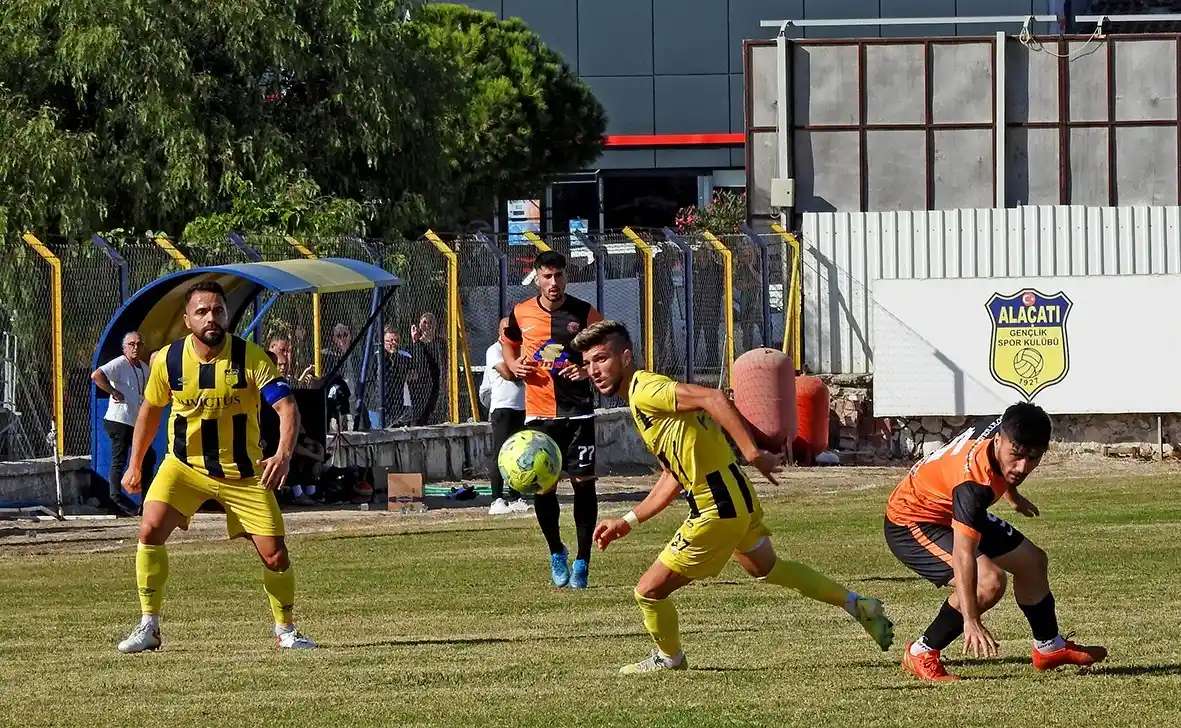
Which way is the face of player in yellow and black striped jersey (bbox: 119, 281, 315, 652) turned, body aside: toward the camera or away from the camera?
toward the camera

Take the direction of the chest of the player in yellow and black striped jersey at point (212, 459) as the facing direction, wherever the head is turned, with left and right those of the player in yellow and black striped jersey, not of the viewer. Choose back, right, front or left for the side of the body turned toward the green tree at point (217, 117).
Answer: back

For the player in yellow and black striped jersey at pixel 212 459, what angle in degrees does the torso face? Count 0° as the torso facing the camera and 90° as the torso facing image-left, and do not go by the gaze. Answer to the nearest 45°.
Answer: approximately 0°

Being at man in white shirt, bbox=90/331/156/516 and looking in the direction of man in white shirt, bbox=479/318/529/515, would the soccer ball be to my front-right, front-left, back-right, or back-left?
front-right

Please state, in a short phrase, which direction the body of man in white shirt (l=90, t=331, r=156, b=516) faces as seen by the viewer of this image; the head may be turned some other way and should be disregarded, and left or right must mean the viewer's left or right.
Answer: facing the viewer and to the right of the viewer

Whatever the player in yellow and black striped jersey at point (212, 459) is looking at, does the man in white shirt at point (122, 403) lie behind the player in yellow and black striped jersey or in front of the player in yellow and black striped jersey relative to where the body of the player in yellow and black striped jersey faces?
behind
